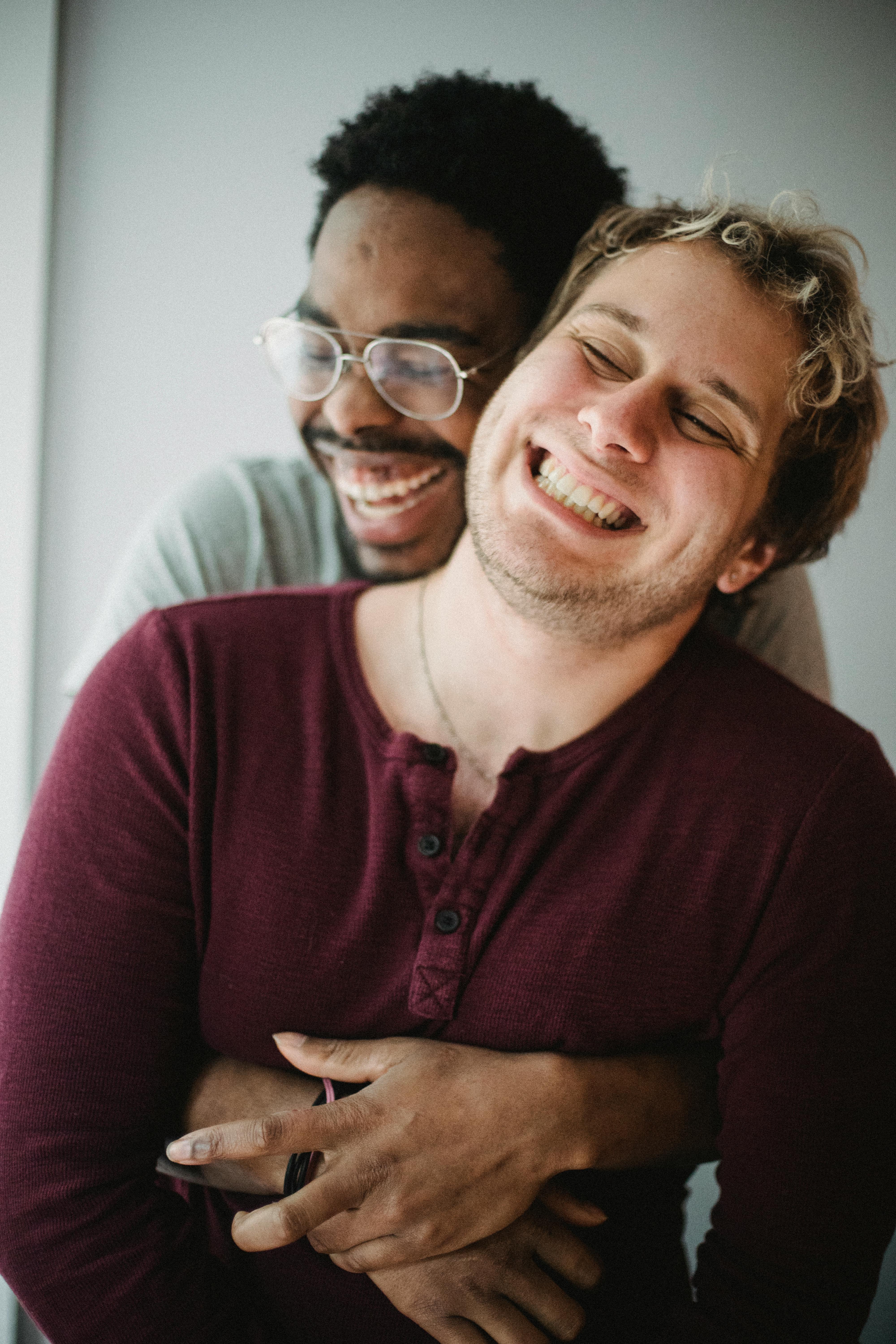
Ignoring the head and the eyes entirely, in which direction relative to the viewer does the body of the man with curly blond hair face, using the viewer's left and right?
facing the viewer
